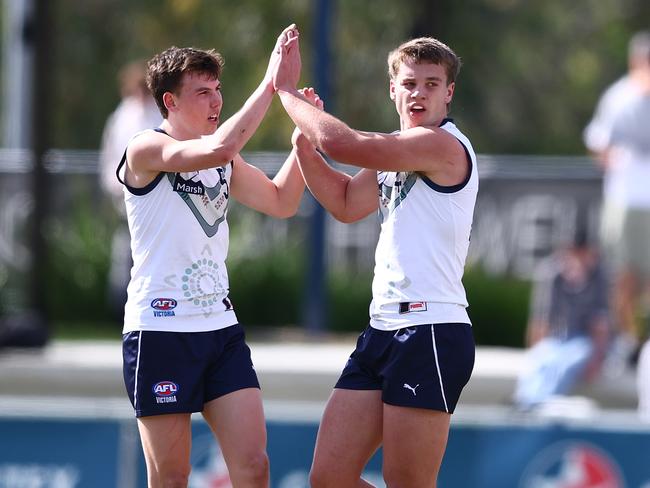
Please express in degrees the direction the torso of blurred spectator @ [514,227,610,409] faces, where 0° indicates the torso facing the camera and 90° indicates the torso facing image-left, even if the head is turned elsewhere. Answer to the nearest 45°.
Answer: approximately 45°

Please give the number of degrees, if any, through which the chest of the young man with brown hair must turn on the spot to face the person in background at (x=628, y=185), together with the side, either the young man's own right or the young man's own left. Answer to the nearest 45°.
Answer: approximately 90° to the young man's own left

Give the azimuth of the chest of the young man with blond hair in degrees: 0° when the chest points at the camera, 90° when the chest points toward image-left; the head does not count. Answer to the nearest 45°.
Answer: approximately 45°

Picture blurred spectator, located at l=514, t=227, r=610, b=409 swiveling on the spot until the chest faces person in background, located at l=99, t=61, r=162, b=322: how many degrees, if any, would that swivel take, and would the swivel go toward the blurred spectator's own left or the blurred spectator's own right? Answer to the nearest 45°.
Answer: approximately 45° to the blurred spectator's own right
